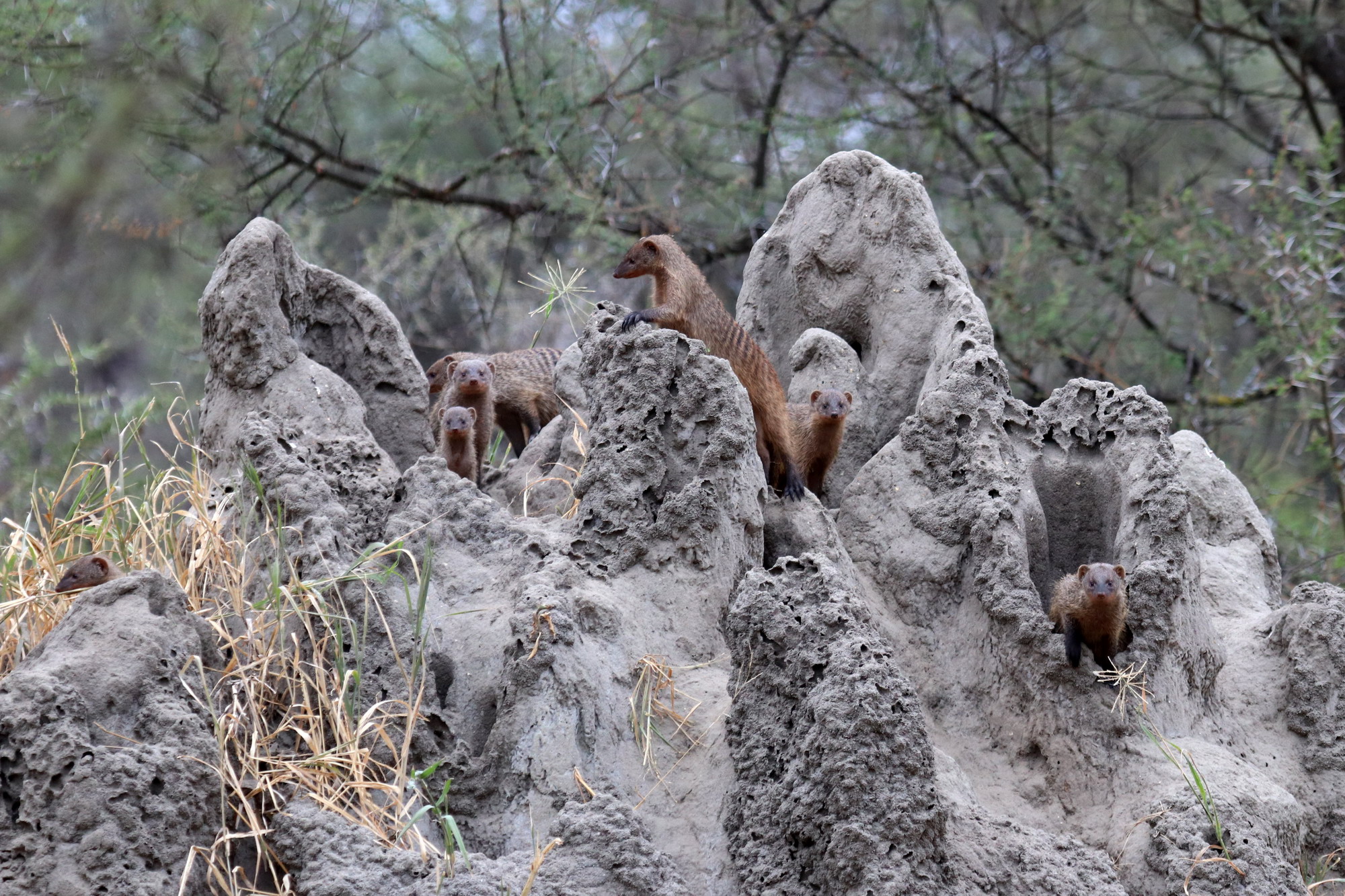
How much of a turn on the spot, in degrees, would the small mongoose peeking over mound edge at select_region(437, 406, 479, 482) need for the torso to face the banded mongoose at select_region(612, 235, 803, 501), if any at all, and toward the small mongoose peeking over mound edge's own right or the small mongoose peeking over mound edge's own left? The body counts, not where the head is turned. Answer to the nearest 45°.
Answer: approximately 45° to the small mongoose peeking over mound edge's own left

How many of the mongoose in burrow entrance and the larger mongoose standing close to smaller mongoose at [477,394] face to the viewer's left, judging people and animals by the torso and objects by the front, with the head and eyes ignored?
0

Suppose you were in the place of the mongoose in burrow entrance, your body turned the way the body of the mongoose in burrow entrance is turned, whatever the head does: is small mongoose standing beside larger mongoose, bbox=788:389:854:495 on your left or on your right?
on your right

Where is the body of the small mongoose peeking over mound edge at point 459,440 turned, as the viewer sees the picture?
toward the camera

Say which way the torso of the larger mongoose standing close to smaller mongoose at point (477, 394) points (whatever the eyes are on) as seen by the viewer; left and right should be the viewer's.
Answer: facing the viewer

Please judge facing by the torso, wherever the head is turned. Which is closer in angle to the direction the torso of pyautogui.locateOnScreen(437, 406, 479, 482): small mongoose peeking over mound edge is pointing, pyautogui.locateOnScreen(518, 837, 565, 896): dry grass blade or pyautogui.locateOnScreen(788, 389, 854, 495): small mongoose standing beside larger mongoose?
the dry grass blade

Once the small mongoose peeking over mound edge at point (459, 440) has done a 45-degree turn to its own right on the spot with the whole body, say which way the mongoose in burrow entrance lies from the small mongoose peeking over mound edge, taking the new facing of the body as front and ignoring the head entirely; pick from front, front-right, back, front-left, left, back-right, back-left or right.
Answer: left

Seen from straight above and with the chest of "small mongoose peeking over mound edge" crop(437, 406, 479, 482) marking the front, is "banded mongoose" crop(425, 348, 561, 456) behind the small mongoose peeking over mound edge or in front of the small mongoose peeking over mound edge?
behind

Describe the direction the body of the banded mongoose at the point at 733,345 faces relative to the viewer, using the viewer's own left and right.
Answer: facing to the left of the viewer

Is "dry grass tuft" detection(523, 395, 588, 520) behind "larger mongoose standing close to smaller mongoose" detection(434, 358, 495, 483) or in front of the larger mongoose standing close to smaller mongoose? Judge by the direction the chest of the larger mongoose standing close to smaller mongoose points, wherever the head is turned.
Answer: in front

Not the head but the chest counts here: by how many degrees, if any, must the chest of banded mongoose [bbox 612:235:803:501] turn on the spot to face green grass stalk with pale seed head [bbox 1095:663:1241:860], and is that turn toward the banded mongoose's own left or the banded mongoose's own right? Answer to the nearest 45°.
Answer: approximately 135° to the banded mongoose's own left

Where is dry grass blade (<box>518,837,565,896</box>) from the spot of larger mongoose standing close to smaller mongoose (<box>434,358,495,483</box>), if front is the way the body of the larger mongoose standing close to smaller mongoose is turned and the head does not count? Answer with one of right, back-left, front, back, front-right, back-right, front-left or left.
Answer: front

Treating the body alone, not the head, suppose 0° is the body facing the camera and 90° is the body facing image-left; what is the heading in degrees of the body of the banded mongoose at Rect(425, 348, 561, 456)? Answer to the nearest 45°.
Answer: approximately 90°
